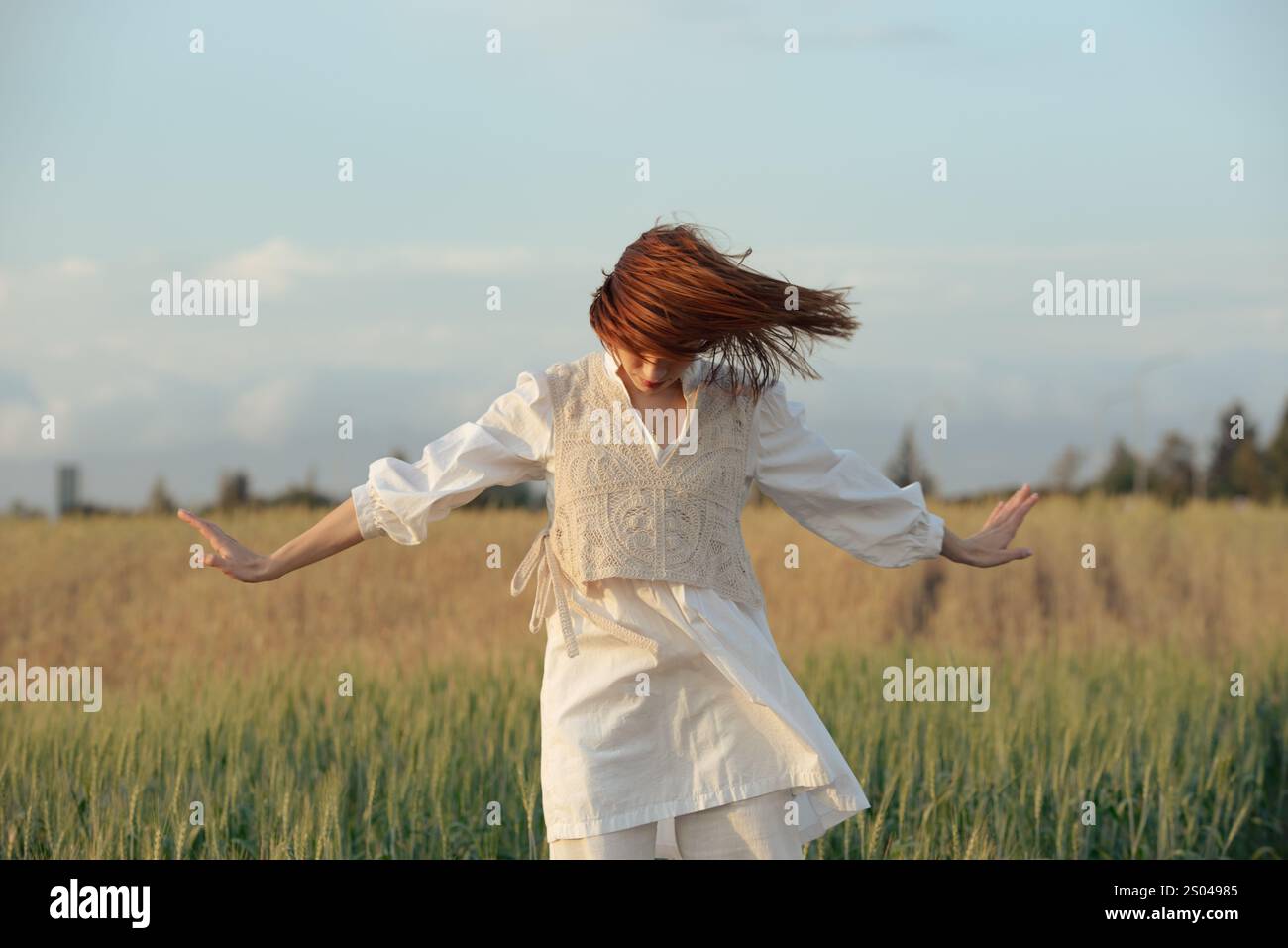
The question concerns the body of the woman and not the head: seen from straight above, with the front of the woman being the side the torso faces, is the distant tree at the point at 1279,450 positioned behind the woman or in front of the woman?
behind

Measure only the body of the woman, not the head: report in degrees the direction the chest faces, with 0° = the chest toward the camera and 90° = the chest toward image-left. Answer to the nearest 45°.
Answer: approximately 0°

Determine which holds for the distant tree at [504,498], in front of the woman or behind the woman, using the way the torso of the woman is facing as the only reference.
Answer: behind
